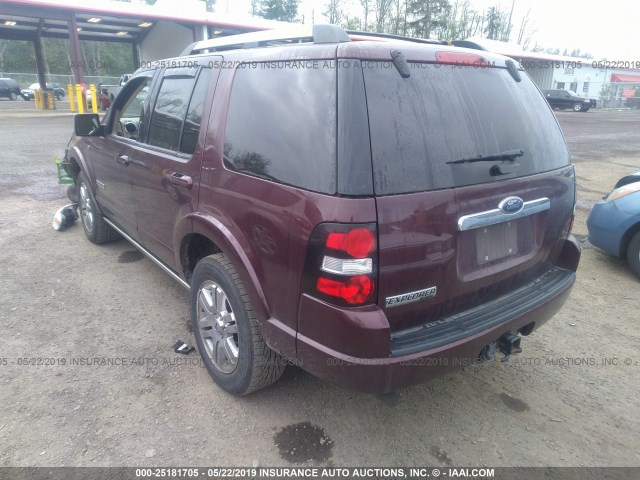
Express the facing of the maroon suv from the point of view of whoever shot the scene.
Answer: facing away from the viewer and to the left of the viewer

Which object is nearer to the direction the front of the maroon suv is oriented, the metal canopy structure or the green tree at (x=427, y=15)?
the metal canopy structure

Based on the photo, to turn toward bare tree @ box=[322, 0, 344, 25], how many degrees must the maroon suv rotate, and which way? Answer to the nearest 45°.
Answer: approximately 45° to its right

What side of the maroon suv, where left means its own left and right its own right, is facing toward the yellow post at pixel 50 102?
front

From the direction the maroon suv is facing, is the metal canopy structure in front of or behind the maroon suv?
in front

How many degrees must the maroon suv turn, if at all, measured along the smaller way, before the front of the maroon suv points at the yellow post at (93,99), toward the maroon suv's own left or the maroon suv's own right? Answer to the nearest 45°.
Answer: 0° — it already faces it

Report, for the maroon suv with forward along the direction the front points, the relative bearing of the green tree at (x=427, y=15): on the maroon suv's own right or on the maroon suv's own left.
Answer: on the maroon suv's own right
